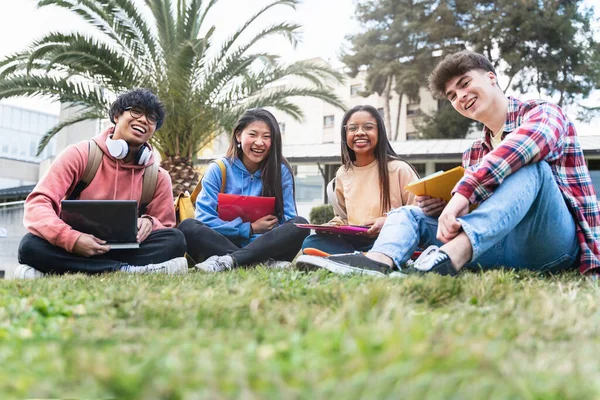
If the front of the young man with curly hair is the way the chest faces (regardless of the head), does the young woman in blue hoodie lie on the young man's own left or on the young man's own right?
on the young man's own left

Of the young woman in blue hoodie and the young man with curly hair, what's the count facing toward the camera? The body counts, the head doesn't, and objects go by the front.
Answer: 2

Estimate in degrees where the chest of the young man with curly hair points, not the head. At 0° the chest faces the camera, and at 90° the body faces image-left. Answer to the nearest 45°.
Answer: approximately 0°

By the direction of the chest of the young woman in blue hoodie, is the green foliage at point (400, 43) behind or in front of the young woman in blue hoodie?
behind

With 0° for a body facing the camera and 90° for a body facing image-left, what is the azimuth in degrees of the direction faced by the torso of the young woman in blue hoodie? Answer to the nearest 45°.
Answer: approximately 0°

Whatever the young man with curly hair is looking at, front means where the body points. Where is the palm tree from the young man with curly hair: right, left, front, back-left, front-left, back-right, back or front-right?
back

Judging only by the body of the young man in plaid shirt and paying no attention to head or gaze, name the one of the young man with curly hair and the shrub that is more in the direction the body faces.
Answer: the young man with curly hair

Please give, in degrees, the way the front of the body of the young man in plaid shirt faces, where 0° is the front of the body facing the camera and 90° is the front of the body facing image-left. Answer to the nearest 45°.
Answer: approximately 45°
